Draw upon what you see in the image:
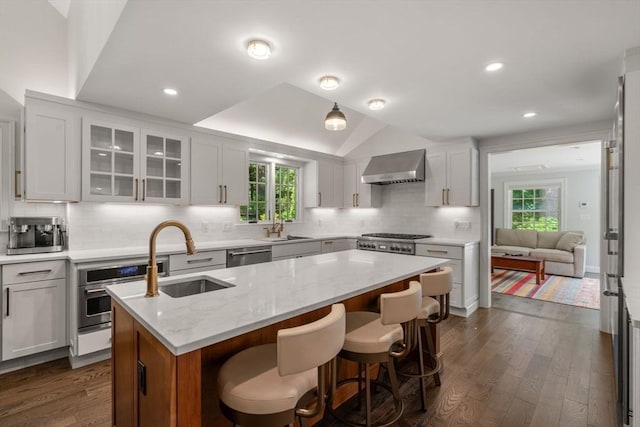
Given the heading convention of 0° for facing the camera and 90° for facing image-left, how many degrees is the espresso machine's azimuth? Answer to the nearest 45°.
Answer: approximately 0°

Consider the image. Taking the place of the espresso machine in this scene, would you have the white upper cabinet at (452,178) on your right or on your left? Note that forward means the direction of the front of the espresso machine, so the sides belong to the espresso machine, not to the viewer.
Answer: on your left

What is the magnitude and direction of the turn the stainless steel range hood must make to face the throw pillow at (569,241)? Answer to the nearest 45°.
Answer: approximately 180°

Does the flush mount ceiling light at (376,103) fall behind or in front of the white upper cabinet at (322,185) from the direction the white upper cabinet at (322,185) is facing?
in front

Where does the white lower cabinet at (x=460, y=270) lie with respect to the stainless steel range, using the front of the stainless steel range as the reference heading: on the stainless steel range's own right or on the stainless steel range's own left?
on the stainless steel range's own left

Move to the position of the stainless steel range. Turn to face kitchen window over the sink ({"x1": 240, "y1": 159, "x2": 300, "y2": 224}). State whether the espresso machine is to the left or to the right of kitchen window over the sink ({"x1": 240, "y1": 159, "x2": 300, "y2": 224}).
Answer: left

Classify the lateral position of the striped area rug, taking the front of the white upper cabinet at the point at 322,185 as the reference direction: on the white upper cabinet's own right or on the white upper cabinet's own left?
on the white upper cabinet's own left

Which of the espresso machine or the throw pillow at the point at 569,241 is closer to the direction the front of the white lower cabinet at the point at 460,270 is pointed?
the espresso machine

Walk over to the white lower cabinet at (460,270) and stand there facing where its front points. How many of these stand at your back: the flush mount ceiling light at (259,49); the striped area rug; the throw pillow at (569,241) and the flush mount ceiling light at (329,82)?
2

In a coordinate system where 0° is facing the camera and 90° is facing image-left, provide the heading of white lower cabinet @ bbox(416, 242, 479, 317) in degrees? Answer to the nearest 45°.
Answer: approximately 45°
